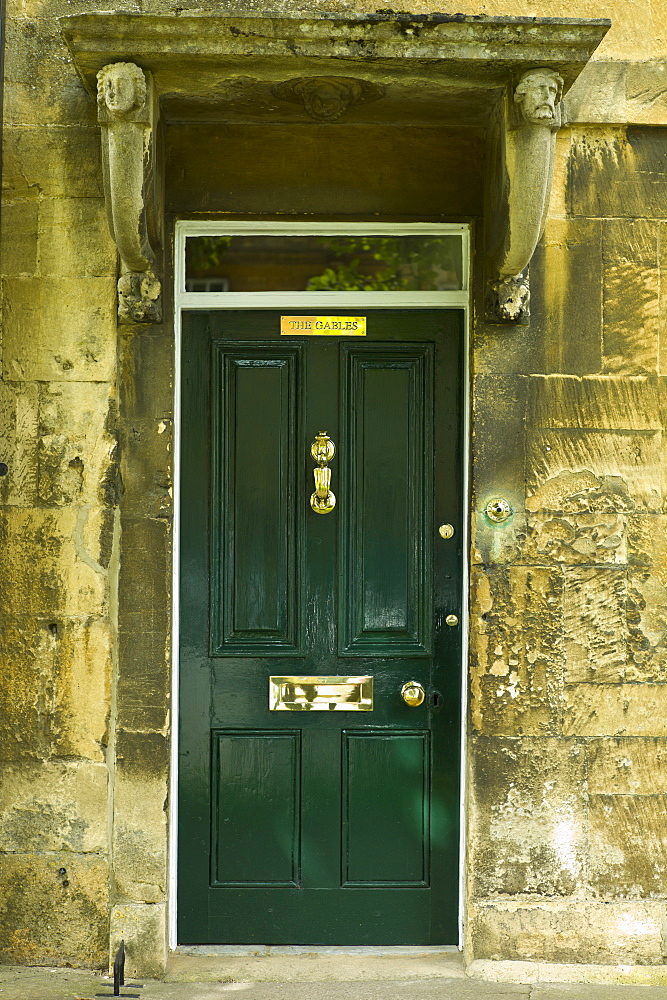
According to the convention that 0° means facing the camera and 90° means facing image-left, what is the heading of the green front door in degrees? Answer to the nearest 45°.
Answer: approximately 0°
